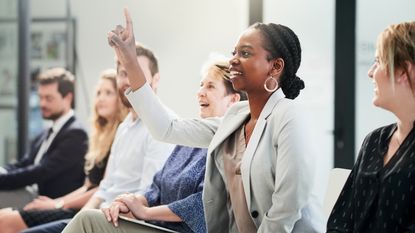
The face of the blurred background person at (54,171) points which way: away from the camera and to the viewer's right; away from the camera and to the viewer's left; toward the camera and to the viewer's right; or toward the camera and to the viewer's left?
toward the camera and to the viewer's left

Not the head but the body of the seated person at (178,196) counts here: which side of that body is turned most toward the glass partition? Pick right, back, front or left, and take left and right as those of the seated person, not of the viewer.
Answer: right

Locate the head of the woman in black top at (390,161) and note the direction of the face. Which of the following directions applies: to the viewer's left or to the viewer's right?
to the viewer's left

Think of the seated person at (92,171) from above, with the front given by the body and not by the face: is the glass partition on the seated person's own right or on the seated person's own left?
on the seated person's own right

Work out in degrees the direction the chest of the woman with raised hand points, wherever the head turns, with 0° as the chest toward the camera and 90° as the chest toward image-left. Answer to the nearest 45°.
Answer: approximately 45°

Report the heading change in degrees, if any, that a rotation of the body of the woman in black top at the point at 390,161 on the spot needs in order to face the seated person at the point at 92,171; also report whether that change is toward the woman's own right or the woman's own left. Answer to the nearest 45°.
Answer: approximately 90° to the woman's own right

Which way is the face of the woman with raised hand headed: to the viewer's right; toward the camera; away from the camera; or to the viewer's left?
to the viewer's left
